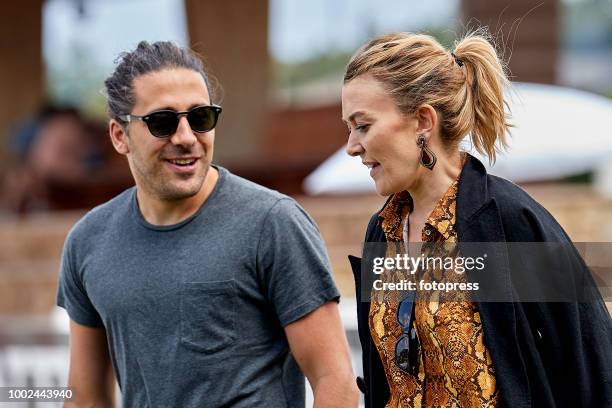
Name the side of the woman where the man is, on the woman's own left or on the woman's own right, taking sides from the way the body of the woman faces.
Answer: on the woman's own right

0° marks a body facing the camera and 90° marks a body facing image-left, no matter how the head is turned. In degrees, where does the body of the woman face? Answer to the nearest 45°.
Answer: approximately 45°

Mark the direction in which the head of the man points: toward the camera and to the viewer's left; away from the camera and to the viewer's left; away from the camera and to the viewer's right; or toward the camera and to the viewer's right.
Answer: toward the camera and to the viewer's right

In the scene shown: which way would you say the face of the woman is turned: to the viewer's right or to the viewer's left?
to the viewer's left
